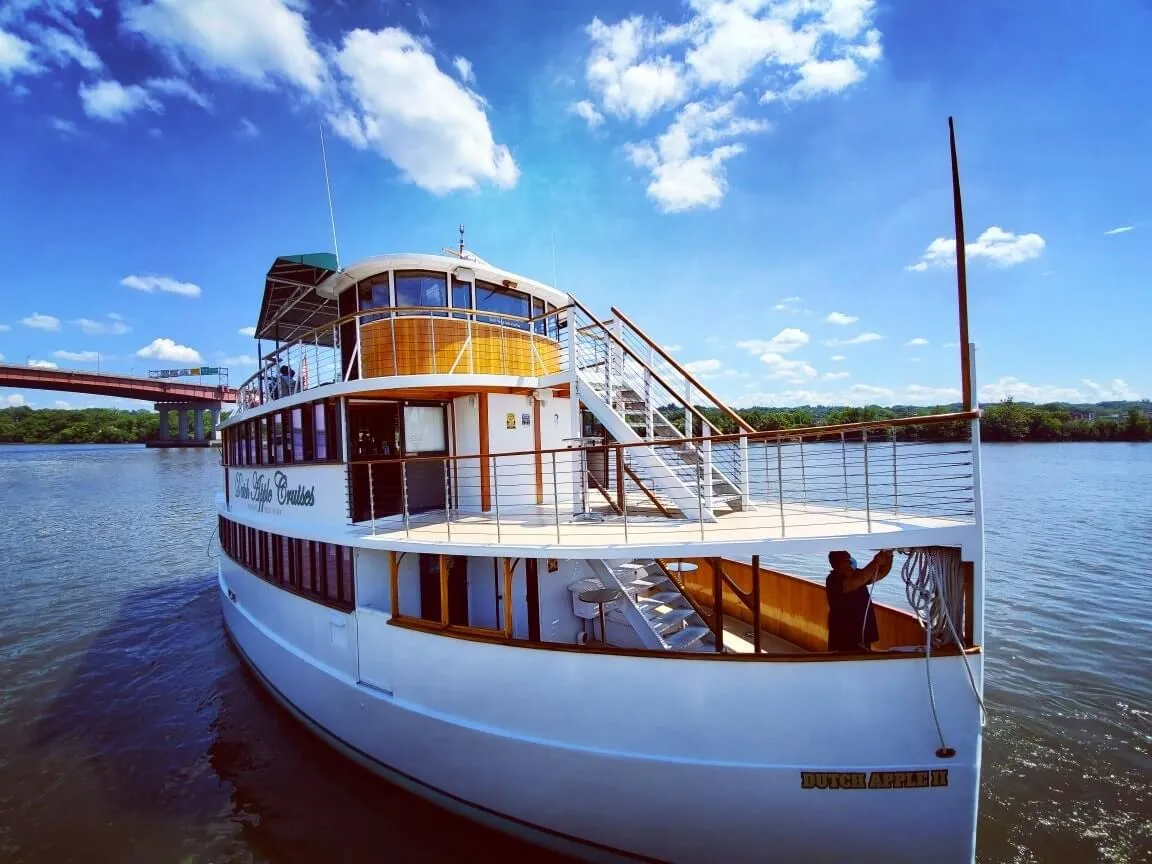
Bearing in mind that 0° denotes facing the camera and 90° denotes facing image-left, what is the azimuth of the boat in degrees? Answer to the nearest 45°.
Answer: approximately 315°
